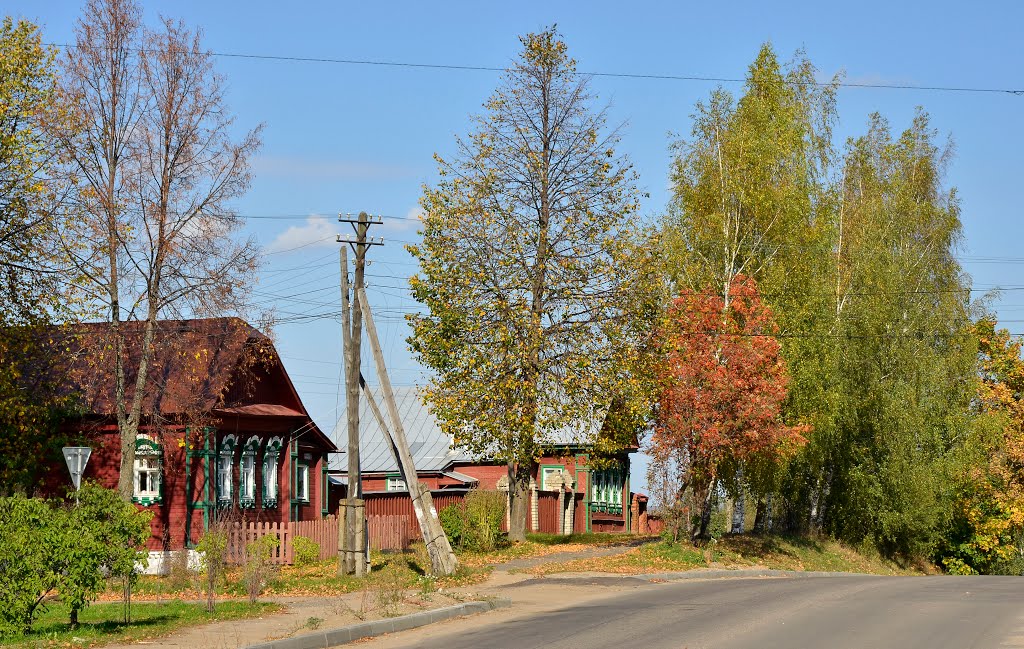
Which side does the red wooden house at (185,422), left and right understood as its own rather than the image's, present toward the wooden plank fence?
front

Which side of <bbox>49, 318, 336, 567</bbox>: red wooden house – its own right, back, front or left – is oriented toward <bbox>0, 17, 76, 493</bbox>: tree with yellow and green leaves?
right

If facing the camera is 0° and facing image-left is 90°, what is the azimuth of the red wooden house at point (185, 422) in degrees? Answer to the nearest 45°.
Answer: approximately 315°

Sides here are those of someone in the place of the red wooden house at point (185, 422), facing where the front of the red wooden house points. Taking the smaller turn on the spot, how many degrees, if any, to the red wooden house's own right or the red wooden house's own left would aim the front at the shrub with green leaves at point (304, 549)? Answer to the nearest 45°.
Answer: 0° — it already faces it

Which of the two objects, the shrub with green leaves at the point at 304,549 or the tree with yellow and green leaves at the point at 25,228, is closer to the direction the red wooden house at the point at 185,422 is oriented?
the shrub with green leaves

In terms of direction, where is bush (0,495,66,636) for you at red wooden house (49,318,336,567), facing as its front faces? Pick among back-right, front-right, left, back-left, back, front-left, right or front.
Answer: front-right

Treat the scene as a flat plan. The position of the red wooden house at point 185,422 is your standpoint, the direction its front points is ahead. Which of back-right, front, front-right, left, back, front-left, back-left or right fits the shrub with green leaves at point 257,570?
front-right

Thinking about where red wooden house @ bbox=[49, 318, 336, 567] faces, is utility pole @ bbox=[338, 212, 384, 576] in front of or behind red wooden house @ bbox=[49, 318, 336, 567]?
in front
